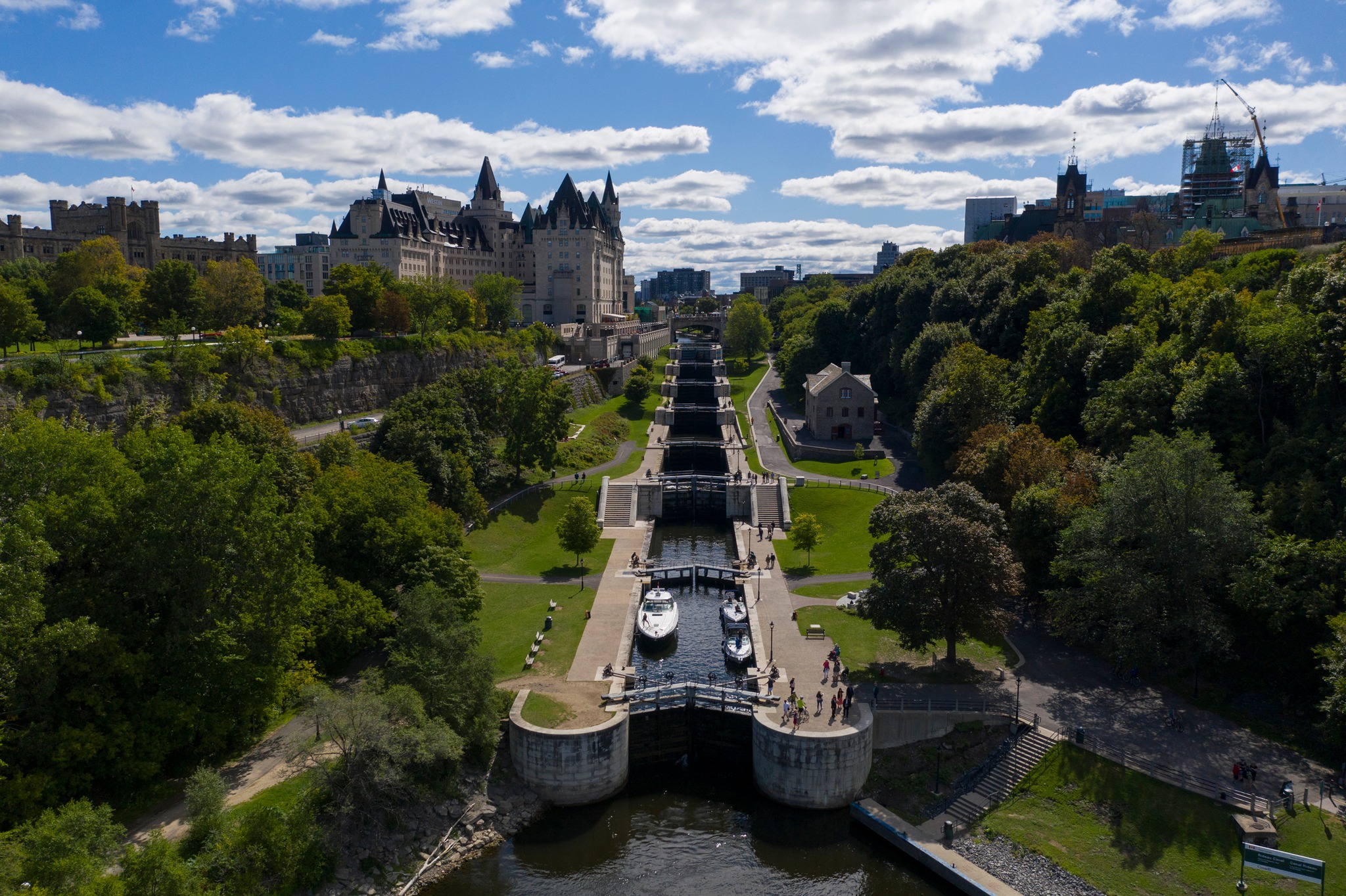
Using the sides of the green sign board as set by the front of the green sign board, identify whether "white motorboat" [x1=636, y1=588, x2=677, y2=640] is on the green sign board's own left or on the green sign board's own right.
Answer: on the green sign board's own right

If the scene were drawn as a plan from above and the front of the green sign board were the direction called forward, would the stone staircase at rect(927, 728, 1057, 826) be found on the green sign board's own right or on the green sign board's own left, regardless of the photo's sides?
on the green sign board's own right

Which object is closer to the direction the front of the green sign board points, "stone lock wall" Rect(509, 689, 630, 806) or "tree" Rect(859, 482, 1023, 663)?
the stone lock wall
